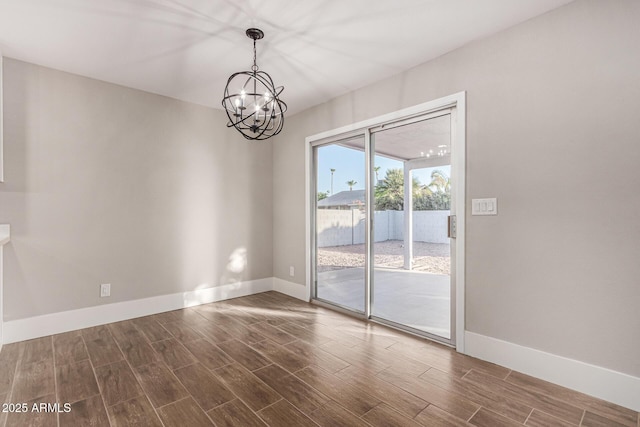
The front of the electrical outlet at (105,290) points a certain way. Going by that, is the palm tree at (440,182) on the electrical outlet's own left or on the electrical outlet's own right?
on the electrical outlet's own left

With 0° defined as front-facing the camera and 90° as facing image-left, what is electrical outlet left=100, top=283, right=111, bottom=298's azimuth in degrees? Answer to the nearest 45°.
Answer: approximately 0°

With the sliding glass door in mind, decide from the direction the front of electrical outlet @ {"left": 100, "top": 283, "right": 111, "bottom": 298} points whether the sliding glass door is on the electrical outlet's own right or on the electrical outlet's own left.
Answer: on the electrical outlet's own left

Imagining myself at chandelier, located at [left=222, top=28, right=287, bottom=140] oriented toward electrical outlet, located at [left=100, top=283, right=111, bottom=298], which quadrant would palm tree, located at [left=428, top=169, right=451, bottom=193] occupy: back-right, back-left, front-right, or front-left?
back-right

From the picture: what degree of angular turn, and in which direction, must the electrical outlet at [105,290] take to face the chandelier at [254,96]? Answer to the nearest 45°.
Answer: approximately 45° to its left
